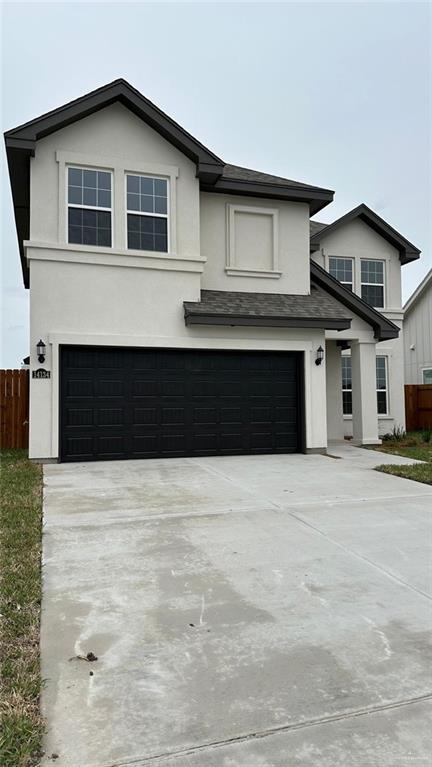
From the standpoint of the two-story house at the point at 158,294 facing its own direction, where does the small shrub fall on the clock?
The small shrub is roughly at 10 o'clock from the two-story house.

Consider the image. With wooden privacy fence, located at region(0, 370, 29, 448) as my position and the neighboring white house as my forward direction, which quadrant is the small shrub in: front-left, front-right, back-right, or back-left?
front-right

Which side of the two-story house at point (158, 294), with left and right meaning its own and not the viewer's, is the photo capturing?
front

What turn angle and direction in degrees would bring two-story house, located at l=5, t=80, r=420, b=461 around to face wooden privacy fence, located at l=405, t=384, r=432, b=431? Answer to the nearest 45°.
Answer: approximately 135° to its left

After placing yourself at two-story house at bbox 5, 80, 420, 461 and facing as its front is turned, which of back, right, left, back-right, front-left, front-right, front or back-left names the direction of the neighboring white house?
back-left

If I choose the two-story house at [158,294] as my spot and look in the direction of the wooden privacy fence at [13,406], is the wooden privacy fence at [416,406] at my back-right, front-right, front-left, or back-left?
back-right

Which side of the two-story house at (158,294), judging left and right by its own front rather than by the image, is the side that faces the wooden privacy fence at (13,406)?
right
